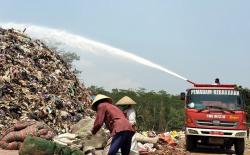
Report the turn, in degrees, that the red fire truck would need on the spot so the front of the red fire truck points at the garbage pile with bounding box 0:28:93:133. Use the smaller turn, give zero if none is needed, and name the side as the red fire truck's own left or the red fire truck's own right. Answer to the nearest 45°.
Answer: approximately 90° to the red fire truck's own right

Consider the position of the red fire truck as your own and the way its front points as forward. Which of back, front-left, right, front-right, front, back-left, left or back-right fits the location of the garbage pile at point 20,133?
front-right

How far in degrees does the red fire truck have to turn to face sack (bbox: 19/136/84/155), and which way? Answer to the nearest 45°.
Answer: approximately 45° to its right

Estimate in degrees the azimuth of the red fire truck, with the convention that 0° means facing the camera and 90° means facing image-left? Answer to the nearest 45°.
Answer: approximately 0°
